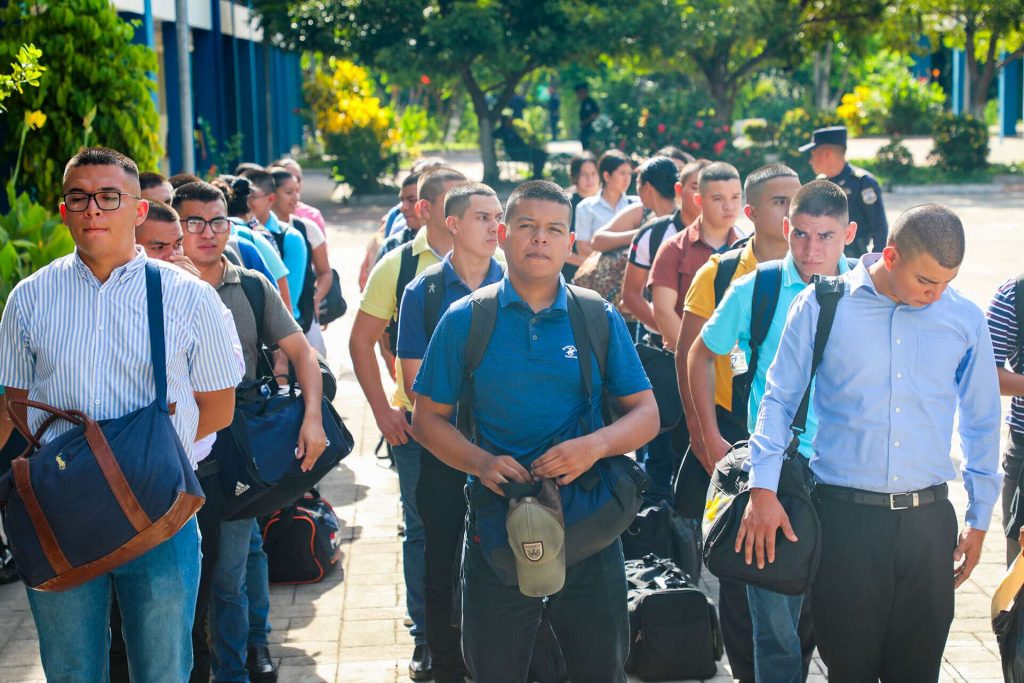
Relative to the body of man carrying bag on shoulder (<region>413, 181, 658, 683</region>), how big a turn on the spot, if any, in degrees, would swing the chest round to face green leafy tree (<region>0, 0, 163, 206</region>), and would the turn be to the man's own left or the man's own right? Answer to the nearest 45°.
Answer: approximately 135° to the man's own right

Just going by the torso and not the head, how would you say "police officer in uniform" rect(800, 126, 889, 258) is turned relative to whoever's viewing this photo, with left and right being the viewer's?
facing to the left of the viewer

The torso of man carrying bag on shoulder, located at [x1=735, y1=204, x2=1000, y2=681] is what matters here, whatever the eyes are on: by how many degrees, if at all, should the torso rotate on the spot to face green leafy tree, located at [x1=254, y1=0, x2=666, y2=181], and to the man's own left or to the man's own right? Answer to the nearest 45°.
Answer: approximately 180°

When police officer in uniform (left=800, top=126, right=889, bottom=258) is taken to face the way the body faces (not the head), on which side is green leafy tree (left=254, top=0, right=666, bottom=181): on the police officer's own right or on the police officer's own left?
on the police officer's own right

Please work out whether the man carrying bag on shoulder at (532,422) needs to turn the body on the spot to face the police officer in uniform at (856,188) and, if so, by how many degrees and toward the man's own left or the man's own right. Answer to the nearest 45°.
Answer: approximately 135° to the man's own left

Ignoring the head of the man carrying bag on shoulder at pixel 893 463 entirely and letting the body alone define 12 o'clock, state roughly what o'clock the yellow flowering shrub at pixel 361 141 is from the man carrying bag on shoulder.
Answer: The yellow flowering shrub is roughly at 5 o'clock from the man carrying bag on shoulder.

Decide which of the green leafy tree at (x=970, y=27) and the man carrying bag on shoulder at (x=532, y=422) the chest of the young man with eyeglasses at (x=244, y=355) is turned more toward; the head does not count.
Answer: the man carrying bag on shoulder

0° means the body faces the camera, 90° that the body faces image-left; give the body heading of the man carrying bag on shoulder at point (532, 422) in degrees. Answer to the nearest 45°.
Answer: approximately 0°

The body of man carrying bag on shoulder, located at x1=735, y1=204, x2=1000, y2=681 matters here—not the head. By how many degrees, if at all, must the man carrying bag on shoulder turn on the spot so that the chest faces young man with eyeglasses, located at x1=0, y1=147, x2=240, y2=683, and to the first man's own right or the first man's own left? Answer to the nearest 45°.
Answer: approximately 90° to the first man's own right

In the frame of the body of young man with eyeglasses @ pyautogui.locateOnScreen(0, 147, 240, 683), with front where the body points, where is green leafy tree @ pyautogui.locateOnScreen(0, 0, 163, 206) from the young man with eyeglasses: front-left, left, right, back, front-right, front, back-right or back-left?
back

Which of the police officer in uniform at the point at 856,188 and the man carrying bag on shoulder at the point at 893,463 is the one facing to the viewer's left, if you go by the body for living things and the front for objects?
the police officer in uniform
